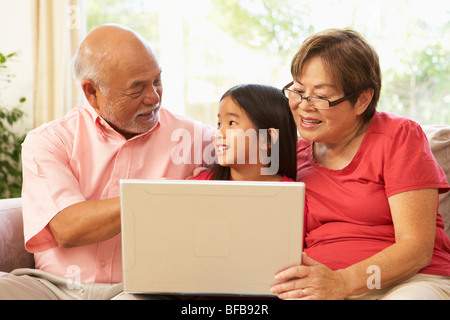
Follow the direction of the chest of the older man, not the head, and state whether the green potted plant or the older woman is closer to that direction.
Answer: the older woman

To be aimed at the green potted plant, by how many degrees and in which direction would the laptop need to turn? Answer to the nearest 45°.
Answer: approximately 45° to its left

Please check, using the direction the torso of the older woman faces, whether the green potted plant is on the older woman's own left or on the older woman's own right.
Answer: on the older woman's own right

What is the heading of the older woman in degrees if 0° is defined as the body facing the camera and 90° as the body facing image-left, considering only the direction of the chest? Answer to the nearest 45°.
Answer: approximately 45°

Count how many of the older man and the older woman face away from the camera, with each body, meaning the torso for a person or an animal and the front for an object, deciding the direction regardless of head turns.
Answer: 0

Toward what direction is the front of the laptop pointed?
away from the camera

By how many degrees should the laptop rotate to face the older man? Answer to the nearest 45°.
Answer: approximately 45° to its left
